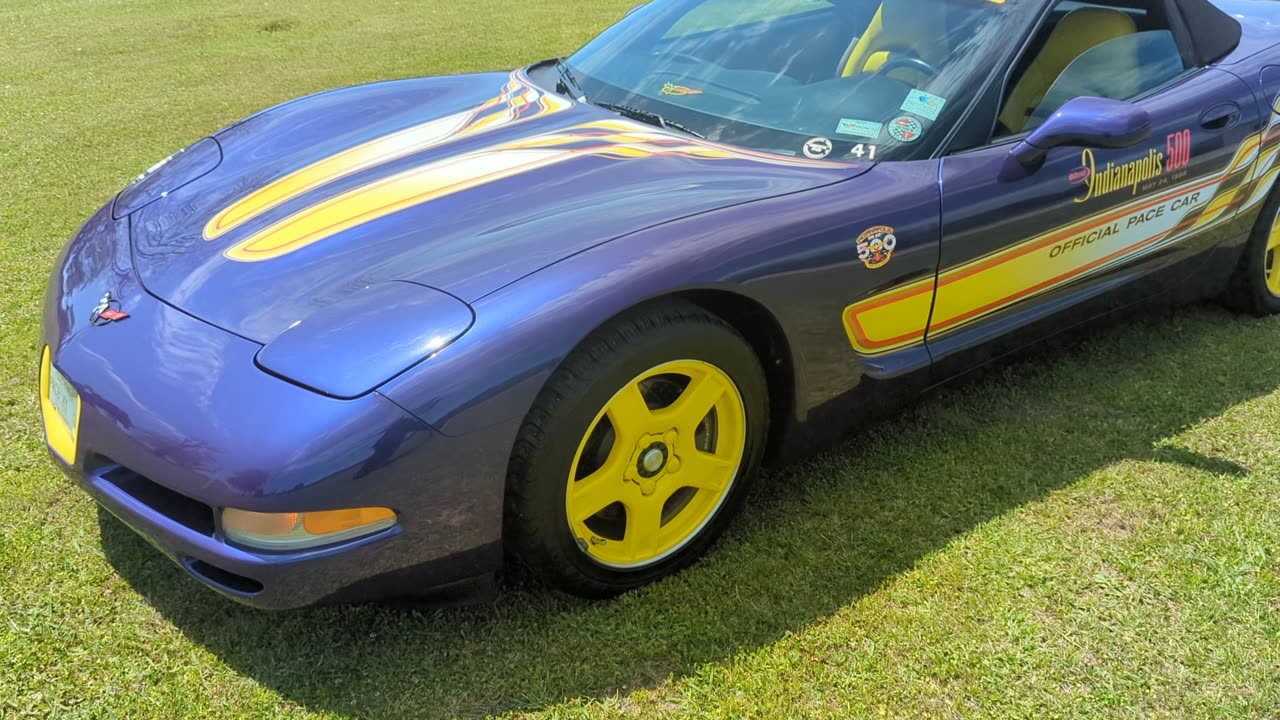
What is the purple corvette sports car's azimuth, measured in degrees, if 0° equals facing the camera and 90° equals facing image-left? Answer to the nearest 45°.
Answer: approximately 45°
